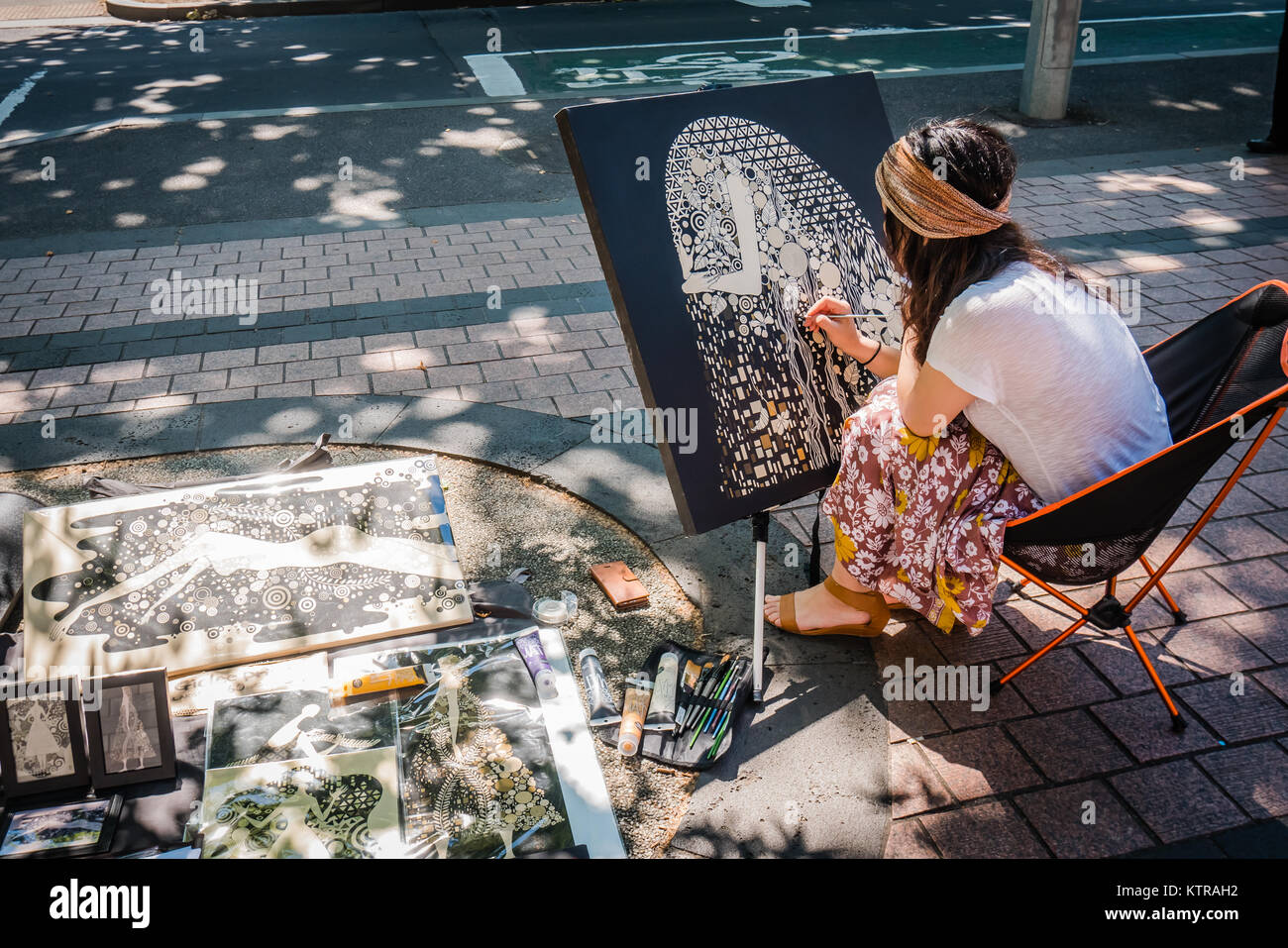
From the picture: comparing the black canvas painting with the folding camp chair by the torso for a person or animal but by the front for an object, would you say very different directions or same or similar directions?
very different directions

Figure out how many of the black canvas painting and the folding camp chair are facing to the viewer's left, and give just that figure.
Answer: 1

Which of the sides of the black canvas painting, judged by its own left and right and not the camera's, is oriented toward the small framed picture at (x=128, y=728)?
right

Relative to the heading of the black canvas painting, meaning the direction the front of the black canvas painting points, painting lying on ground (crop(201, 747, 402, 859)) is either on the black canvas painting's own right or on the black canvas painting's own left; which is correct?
on the black canvas painting's own right

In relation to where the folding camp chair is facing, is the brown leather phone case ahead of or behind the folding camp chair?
ahead

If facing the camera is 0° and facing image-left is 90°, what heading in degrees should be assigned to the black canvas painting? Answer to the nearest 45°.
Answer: approximately 315°

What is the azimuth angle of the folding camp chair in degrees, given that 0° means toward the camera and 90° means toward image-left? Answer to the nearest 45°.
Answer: approximately 90°

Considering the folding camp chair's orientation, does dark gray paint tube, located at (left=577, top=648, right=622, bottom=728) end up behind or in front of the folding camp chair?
in front

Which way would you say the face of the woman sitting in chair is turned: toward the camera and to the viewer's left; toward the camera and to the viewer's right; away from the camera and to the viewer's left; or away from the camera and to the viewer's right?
away from the camera and to the viewer's left

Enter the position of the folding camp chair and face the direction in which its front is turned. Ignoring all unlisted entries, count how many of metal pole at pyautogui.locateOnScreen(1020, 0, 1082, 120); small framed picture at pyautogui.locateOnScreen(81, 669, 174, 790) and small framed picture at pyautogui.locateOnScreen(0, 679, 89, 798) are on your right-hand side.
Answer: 1
